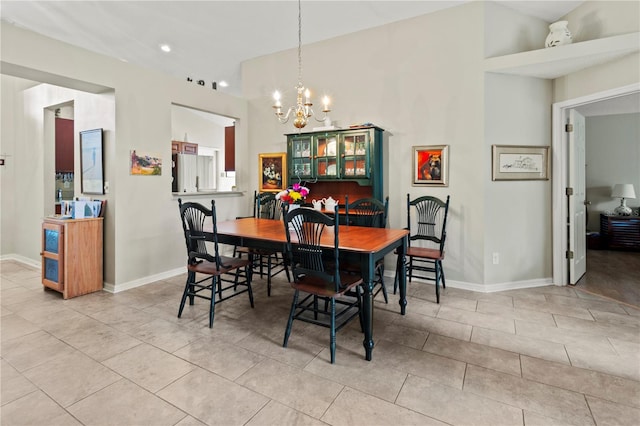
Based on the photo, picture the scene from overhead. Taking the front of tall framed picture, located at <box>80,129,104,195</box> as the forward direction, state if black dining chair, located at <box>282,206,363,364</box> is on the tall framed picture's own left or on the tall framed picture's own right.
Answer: on the tall framed picture's own left

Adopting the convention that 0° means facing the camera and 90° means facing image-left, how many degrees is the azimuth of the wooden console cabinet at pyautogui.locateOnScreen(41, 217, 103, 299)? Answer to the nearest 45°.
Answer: approximately 45°

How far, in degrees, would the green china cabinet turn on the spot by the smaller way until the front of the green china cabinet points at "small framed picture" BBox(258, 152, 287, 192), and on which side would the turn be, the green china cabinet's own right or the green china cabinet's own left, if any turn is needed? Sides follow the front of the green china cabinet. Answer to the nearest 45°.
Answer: approximately 90° to the green china cabinet's own right

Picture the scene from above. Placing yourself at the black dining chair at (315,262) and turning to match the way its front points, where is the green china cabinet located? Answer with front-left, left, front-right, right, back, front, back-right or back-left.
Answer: front-left

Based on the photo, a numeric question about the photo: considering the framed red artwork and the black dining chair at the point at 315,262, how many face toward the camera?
1

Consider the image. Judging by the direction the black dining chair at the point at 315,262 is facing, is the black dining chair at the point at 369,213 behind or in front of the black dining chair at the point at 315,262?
in front

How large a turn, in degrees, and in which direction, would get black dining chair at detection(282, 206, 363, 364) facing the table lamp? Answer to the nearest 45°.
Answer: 0° — it already faces it

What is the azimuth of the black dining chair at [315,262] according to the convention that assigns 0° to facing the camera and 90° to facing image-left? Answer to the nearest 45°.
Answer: approximately 225°

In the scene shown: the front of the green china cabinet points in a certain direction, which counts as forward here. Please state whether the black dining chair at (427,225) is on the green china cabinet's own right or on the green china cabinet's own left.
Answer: on the green china cabinet's own left

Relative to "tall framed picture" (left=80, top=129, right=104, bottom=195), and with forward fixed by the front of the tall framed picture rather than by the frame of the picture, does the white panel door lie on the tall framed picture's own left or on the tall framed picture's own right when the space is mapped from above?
on the tall framed picture's own left
